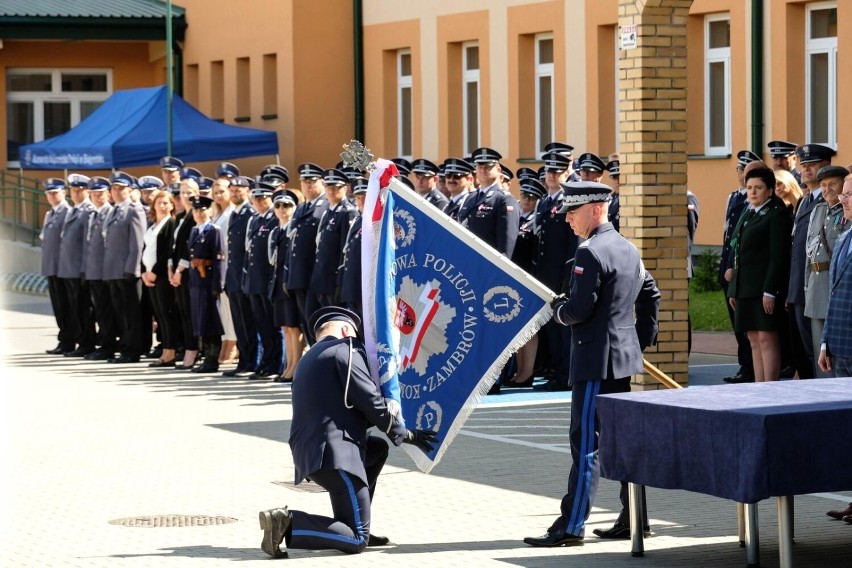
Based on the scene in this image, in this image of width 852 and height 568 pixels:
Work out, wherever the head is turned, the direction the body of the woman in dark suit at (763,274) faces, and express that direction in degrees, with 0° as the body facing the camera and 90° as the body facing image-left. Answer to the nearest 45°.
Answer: approximately 45°

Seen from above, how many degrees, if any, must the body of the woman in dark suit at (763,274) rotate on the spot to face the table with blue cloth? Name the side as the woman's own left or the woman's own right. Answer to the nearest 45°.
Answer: approximately 45° to the woman's own left

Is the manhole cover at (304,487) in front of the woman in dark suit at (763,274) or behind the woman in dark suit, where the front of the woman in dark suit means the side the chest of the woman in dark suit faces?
in front

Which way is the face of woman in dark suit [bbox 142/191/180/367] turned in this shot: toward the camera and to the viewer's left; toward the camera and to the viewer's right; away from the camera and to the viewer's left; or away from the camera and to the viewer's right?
toward the camera and to the viewer's right

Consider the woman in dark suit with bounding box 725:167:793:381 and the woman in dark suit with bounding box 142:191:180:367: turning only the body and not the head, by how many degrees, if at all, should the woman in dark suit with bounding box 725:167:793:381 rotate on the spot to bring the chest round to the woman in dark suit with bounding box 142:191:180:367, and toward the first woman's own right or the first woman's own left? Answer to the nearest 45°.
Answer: approximately 90° to the first woman's own right

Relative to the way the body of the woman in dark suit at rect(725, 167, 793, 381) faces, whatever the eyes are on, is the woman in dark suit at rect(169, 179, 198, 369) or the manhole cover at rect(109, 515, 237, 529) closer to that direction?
the manhole cover

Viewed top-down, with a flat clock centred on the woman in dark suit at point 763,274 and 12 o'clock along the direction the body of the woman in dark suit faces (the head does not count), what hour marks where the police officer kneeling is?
The police officer kneeling is roughly at 11 o'clock from the woman in dark suit.

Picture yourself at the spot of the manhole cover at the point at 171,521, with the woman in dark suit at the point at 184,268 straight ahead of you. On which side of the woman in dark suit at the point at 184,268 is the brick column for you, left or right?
right

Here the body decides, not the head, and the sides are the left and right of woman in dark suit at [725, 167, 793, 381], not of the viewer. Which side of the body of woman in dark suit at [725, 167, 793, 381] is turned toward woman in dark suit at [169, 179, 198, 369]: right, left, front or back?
right

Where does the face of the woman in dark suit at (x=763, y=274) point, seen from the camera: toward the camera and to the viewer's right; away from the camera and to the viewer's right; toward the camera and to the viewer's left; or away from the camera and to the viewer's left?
toward the camera and to the viewer's left

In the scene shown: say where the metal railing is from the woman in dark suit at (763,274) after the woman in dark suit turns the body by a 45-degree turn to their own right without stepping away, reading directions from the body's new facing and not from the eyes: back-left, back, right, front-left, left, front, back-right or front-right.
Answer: front-right

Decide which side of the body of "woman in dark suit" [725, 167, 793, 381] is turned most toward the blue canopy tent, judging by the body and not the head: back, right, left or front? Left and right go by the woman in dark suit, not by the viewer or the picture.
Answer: right

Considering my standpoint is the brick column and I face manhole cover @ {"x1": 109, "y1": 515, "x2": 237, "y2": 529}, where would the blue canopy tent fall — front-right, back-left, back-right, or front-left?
back-right

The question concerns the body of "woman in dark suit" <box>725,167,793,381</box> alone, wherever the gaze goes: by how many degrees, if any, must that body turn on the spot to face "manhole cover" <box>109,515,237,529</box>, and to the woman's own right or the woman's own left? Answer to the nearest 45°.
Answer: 0° — they already face it
